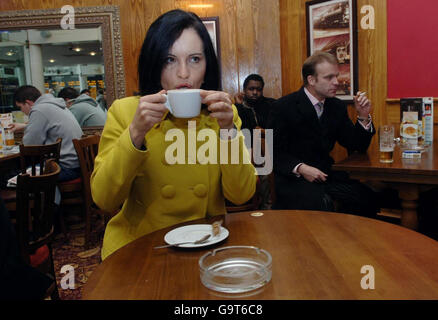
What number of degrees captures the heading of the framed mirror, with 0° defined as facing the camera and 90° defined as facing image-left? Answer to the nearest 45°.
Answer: approximately 0°

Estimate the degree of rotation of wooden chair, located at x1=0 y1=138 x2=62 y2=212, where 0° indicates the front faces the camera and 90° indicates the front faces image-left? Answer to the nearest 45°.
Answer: approximately 135°

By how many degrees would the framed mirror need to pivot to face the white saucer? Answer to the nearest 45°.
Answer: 0° — it already faces it

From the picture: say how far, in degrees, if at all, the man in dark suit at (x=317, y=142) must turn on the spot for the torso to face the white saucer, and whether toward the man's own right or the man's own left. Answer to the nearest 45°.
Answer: approximately 45° to the man's own right

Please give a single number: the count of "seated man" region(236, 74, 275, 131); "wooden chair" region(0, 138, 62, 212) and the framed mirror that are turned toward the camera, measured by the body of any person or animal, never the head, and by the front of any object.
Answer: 2
